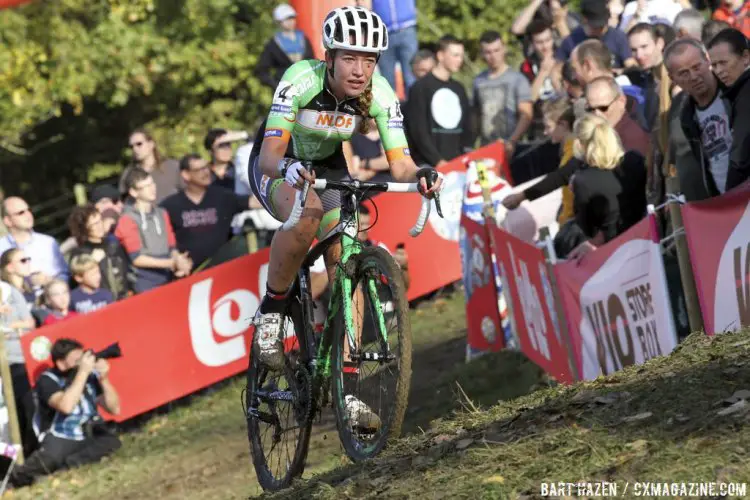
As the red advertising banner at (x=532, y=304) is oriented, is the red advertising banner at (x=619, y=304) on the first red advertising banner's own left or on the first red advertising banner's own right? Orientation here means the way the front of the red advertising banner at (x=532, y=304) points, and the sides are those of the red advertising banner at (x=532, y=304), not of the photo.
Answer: on the first red advertising banner's own left

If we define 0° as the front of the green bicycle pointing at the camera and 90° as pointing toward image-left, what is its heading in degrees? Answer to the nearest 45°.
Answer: approximately 315°

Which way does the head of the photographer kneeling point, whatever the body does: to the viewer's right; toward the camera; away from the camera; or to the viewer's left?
to the viewer's right

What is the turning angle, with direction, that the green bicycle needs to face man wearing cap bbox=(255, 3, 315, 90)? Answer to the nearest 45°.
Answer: approximately 135° to its left

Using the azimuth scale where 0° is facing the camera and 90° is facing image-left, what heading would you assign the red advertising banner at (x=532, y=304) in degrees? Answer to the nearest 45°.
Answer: approximately 45°

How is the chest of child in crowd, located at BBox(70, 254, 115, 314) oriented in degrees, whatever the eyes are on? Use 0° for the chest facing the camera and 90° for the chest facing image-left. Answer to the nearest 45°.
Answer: approximately 315°

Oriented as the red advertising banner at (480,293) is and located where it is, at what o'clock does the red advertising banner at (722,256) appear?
the red advertising banner at (722,256) is roughly at 10 o'clock from the red advertising banner at (480,293).

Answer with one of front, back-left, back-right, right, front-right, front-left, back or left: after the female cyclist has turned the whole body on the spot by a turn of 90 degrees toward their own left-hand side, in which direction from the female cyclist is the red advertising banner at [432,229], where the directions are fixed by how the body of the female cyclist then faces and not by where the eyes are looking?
front-left

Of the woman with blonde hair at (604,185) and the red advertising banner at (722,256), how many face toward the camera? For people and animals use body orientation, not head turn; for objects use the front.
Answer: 1

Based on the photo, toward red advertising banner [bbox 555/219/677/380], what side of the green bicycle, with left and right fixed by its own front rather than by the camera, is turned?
left
